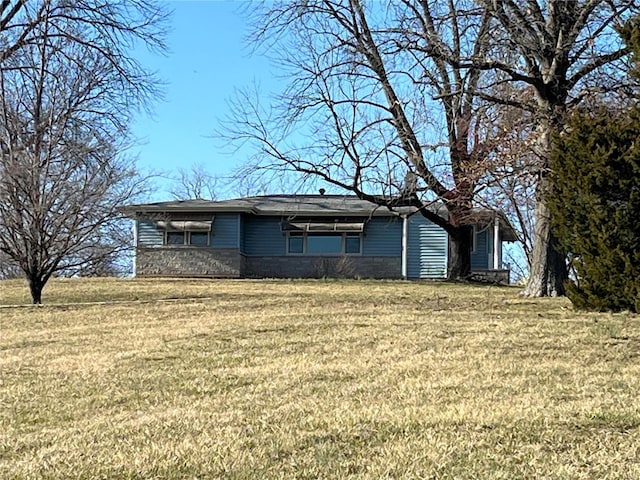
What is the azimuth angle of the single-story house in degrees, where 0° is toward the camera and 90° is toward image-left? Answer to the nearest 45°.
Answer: approximately 0°

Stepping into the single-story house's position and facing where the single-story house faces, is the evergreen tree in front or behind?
in front

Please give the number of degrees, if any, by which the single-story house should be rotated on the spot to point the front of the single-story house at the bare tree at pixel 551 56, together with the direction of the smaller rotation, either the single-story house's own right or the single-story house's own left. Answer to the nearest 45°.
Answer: approximately 45° to the single-story house's own left

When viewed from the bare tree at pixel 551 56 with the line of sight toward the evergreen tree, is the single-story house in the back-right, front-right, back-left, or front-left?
back-right

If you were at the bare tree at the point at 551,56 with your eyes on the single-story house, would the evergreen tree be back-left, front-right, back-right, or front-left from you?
back-left
